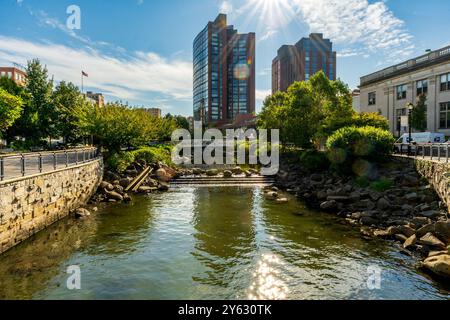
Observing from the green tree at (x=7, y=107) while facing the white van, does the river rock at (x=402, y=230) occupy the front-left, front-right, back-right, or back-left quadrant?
front-right

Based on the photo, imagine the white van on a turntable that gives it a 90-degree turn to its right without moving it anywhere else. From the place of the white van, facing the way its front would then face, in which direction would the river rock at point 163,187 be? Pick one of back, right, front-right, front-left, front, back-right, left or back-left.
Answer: back-left

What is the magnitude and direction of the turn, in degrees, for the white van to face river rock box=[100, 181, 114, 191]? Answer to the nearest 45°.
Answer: approximately 45° to its left

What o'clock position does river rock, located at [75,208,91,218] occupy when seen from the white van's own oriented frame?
The river rock is roughly at 10 o'clock from the white van.

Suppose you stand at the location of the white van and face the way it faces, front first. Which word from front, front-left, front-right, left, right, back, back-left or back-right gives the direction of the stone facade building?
right

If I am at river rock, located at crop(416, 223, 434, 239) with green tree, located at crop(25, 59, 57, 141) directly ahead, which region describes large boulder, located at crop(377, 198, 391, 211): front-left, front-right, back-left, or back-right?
front-right

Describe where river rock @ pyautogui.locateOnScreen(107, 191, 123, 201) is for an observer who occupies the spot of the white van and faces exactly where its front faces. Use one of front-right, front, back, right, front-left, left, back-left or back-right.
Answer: front-left

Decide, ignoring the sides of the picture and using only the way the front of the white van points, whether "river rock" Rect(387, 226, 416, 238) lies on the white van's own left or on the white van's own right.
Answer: on the white van's own left

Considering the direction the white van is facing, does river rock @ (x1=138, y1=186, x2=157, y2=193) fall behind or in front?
in front

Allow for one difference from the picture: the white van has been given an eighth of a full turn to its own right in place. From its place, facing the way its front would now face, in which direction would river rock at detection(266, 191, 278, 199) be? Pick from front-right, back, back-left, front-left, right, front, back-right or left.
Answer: left

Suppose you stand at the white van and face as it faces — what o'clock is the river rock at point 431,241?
The river rock is roughly at 9 o'clock from the white van.

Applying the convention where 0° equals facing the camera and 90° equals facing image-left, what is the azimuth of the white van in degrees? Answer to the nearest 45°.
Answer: approximately 90°

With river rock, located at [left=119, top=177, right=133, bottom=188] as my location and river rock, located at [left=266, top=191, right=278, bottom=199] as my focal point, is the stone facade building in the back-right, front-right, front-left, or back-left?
front-left

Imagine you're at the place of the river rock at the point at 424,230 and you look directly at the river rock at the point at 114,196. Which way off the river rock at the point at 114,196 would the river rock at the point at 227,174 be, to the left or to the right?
right

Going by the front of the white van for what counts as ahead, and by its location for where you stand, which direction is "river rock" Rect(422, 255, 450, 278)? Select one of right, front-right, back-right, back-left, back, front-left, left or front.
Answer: left
